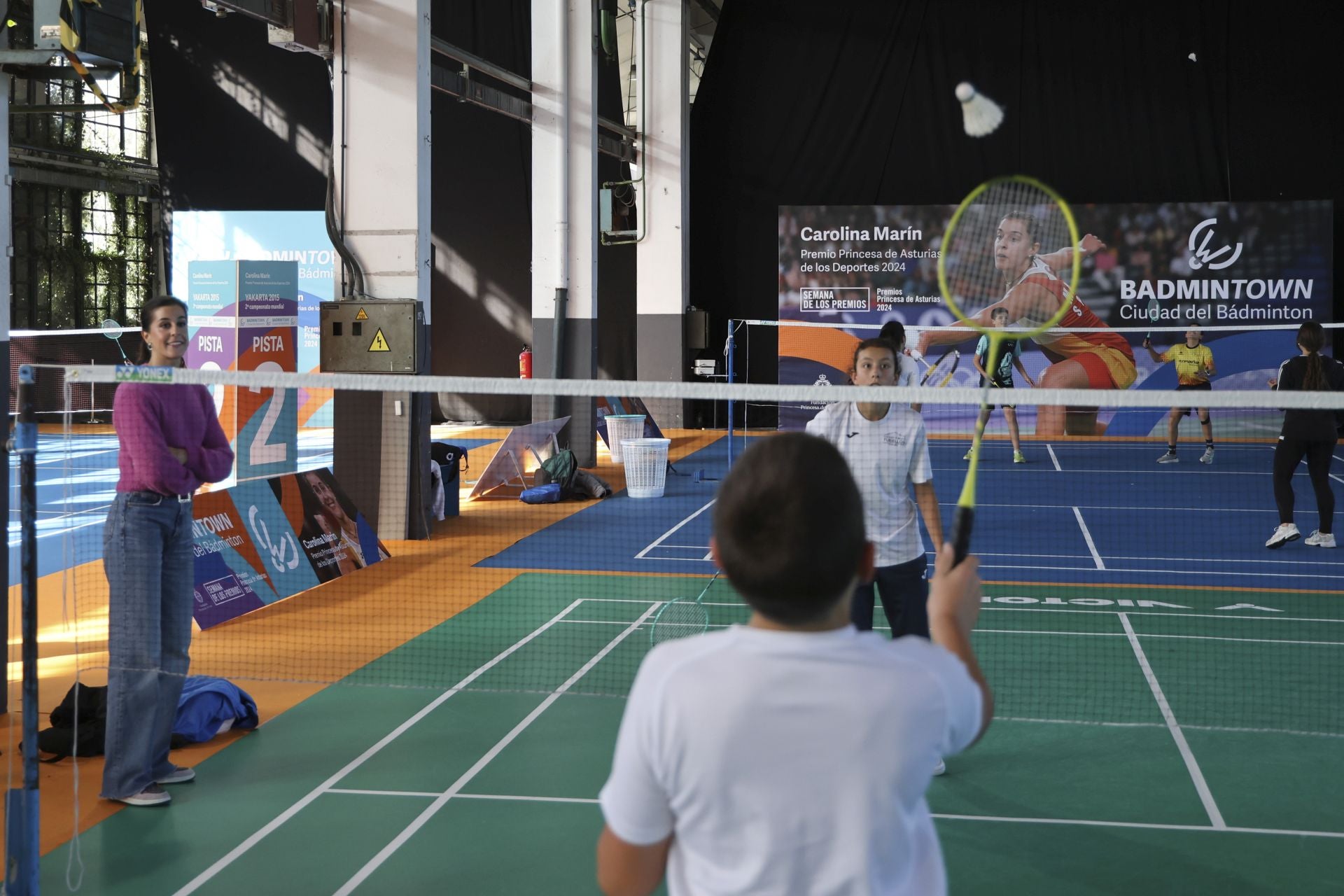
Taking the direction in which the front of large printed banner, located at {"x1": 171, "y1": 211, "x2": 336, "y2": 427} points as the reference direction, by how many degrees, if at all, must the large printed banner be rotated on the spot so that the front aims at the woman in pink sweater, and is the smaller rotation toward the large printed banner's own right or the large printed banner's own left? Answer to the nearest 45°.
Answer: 0° — it already faces them

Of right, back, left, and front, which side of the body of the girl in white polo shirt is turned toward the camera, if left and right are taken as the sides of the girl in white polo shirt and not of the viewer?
front

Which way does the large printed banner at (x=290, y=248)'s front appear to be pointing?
toward the camera

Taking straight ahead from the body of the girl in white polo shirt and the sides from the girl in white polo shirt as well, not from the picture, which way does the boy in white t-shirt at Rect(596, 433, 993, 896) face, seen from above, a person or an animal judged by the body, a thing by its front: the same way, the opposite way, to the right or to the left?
the opposite way

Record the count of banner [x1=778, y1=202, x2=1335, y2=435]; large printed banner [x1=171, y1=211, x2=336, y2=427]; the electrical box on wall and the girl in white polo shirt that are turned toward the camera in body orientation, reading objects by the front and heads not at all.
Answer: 4

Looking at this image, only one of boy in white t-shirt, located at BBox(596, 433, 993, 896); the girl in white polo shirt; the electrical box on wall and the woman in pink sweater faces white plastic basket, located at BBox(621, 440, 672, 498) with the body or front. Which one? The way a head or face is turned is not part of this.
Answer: the boy in white t-shirt

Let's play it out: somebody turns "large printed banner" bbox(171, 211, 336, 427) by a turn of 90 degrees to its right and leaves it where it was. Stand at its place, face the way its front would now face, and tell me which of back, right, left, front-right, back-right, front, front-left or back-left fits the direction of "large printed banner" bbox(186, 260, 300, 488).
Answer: left

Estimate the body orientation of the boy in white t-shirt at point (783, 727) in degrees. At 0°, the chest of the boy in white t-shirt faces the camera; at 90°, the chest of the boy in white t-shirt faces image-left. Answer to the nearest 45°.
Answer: approximately 180°

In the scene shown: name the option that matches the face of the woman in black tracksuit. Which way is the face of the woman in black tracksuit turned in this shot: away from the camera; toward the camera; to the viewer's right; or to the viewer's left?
away from the camera

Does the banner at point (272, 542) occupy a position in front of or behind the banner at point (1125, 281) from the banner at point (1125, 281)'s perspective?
in front

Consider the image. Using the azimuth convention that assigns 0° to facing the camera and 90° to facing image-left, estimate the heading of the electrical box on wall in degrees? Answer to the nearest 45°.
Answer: approximately 0°

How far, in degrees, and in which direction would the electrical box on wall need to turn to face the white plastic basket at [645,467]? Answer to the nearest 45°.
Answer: approximately 135° to its left

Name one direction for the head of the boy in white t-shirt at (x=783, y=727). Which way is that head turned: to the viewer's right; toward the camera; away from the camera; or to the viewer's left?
away from the camera

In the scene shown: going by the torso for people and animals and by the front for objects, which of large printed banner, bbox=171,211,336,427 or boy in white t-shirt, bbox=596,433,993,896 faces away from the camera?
the boy in white t-shirt
